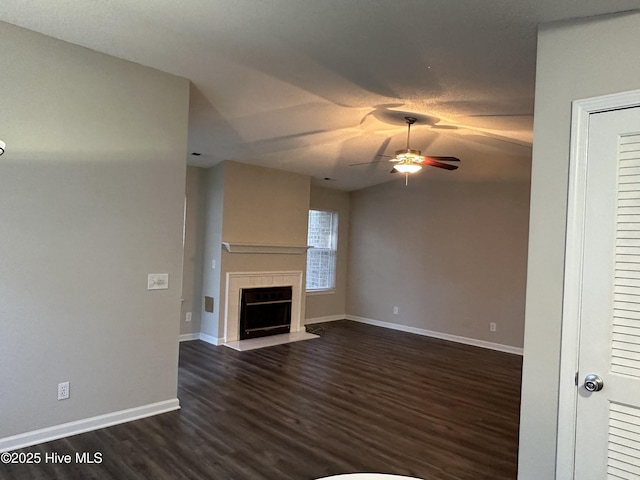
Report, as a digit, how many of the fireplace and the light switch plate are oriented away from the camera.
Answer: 0

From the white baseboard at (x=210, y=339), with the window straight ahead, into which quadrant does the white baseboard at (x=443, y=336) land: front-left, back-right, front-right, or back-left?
front-right

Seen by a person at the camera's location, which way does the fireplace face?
facing the viewer and to the right of the viewer

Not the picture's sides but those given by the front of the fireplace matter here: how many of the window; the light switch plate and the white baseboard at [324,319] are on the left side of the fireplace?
2
